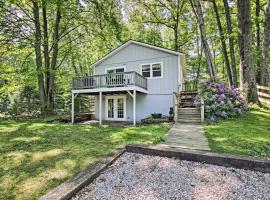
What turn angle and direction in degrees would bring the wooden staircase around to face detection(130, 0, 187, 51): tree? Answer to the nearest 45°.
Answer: approximately 180°

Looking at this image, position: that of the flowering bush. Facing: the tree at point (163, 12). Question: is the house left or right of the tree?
left

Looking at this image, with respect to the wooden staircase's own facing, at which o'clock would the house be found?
The house is roughly at 4 o'clock from the wooden staircase.

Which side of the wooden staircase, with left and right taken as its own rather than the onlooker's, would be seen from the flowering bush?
left

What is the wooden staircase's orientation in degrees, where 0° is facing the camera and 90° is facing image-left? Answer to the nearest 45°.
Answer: approximately 0°
